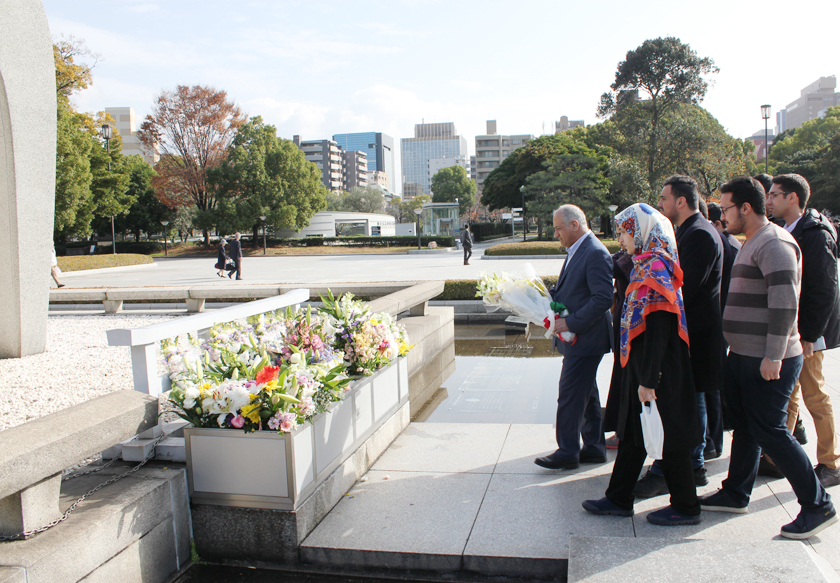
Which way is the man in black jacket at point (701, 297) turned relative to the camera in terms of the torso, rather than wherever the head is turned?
to the viewer's left

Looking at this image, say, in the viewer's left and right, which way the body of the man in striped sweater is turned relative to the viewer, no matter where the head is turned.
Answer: facing to the left of the viewer

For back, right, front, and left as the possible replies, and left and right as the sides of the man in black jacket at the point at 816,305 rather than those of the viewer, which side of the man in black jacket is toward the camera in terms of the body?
left

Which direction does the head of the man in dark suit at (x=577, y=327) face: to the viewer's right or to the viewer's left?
to the viewer's left

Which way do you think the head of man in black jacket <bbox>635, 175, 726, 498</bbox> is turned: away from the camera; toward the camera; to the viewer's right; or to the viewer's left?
to the viewer's left

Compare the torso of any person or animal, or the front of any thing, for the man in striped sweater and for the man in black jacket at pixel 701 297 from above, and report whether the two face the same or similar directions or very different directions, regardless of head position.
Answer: same or similar directions

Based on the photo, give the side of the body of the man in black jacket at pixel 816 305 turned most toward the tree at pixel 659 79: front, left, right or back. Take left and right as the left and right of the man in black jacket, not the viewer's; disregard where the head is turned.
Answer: right

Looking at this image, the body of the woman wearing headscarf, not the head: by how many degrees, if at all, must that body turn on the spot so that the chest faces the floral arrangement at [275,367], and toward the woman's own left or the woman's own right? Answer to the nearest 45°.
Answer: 0° — they already face it

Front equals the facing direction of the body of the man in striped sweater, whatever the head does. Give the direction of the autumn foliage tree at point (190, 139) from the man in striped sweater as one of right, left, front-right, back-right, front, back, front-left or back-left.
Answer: front-right

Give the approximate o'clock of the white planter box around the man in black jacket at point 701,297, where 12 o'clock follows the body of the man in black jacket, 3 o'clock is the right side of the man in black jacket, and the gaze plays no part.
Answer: The white planter box is roughly at 11 o'clock from the man in black jacket.

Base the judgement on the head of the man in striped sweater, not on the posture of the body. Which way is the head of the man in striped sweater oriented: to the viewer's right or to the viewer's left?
to the viewer's left

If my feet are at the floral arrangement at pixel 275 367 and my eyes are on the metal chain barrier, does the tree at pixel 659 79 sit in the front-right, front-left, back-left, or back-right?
back-right

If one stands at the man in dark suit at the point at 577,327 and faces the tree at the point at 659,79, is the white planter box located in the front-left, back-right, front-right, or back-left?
back-left

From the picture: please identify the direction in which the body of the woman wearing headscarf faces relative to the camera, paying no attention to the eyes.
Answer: to the viewer's left

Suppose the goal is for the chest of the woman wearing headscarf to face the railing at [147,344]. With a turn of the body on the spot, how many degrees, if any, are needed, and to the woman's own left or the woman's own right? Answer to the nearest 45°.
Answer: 0° — they already face it

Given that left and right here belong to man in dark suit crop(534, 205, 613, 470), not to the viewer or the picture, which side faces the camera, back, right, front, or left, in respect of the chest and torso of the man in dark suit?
left

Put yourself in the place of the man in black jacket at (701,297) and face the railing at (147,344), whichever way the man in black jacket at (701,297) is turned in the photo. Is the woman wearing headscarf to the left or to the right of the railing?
left
